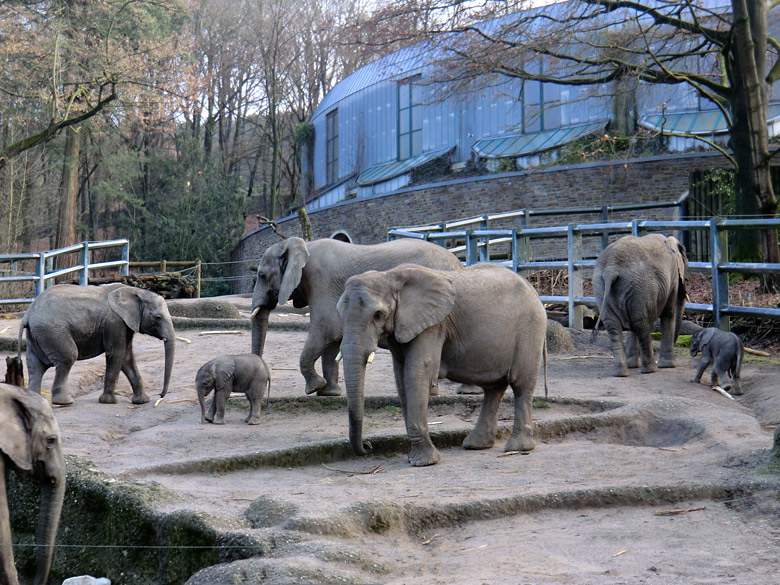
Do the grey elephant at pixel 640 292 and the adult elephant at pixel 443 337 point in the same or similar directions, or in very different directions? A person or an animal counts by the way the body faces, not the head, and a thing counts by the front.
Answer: very different directions

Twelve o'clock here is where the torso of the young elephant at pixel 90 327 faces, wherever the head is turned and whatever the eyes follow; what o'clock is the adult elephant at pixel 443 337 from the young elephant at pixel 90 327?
the adult elephant at pixel 443 337 is roughly at 2 o'clock from the young elephant at pixel 90 327.

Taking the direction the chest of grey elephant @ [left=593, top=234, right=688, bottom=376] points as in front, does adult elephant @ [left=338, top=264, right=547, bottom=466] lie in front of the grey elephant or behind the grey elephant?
behind

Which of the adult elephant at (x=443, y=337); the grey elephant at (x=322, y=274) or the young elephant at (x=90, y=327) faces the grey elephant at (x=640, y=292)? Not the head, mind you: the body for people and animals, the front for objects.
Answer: the young elephant at (x=90, y=327)

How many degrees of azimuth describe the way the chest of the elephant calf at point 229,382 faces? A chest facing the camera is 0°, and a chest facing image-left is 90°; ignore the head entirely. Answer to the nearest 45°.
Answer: approximately 90°

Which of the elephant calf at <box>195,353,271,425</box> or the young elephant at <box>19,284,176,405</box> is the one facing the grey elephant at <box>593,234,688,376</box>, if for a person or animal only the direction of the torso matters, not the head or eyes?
the young elephant

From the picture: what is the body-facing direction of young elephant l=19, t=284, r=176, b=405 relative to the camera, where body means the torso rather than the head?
to the viewer's right

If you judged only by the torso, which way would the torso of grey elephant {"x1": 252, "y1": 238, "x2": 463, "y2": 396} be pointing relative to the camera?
to the viewer's left

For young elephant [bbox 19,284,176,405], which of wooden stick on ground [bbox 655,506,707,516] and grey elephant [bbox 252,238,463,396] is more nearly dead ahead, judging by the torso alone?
the grey elephant

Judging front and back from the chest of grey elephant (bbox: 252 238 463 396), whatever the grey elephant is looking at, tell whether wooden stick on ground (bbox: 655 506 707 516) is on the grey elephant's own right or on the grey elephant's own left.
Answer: on the grey elephant's own left

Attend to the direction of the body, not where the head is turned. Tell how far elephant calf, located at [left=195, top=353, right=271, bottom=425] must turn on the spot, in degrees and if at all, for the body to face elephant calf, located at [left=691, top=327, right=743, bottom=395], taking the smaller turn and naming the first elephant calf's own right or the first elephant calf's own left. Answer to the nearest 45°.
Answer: approximately 180°

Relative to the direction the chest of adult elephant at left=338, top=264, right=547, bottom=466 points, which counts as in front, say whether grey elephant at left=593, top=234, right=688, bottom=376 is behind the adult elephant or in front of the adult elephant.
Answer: behind

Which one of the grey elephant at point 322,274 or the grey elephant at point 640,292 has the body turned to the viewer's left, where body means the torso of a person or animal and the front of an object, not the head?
the grey elephant at point 322,274

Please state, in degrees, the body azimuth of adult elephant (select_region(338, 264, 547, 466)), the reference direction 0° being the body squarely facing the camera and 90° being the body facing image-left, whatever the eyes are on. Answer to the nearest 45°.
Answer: approximately 45°
